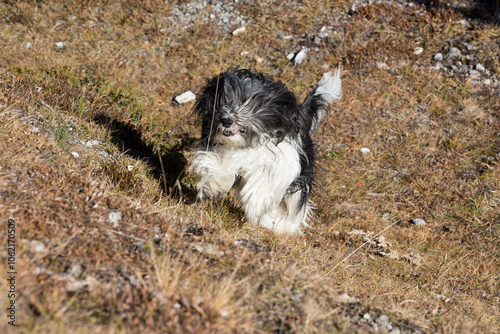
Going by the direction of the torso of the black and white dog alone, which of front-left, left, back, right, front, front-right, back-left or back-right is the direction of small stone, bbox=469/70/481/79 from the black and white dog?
back

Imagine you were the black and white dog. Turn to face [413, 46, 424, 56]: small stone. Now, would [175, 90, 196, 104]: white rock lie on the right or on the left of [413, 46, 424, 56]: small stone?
left

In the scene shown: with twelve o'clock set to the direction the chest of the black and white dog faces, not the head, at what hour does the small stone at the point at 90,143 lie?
The small stone is roughly at 2 o'clock from the black and white dog.

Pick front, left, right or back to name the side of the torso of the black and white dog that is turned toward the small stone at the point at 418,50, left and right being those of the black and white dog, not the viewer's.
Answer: back

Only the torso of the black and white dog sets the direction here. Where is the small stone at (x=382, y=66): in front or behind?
behind

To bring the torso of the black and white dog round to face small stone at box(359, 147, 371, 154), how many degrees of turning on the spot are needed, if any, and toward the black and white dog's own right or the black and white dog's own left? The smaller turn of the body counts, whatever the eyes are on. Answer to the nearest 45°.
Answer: approximately 180°

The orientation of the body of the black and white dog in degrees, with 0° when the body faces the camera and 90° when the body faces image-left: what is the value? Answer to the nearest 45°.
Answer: approximately 45°

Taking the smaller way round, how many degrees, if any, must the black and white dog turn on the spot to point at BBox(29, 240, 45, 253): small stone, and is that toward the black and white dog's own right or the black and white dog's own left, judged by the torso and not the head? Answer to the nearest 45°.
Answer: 0° — it already faces it

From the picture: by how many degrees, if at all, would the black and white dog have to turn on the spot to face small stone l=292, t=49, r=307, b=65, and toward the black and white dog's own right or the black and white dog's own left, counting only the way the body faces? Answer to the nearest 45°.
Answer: approximately 135° to the black and white dog's own right

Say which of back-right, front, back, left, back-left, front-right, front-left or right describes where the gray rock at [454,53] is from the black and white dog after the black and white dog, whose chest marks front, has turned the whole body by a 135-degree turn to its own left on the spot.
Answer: front-left

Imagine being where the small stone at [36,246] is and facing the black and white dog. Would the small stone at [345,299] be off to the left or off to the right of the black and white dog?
right

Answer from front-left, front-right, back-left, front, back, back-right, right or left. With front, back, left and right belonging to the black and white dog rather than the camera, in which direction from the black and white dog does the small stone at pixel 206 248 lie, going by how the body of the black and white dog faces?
front-left

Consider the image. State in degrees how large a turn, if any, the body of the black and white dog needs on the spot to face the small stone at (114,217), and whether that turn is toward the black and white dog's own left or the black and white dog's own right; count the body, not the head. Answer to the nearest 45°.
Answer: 0° — it already faces it
